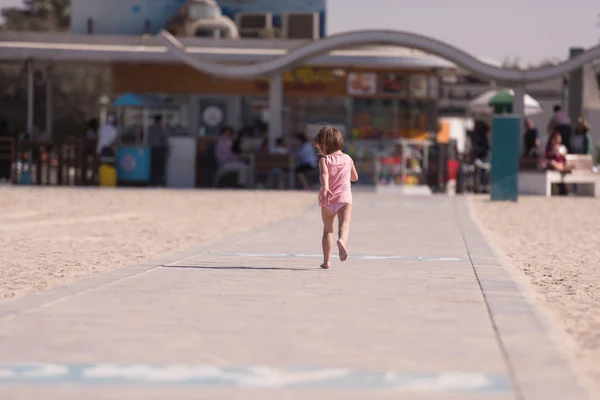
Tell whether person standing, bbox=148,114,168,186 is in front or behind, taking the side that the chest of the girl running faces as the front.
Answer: in front

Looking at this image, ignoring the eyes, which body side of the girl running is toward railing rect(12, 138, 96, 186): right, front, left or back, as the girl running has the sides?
front

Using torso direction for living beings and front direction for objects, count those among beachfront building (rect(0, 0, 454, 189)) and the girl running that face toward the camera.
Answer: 1

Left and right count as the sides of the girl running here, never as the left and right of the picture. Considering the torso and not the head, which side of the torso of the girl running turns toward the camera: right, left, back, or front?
back

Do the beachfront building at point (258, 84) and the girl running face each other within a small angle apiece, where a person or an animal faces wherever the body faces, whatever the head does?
yes

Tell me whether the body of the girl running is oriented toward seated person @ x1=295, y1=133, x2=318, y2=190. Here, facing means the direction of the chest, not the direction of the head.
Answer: yes

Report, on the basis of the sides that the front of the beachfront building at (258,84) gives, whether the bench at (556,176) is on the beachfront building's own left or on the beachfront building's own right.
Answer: on the beachfront building's own left

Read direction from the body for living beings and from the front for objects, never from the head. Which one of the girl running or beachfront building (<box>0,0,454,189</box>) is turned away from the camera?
the girl running

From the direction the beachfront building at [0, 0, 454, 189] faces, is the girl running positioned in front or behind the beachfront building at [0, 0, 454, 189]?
in front

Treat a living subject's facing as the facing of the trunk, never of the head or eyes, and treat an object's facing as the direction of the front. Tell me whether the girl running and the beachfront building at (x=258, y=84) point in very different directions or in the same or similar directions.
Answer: very different directions

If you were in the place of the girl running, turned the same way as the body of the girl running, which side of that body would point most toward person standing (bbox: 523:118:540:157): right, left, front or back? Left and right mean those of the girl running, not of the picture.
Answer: front

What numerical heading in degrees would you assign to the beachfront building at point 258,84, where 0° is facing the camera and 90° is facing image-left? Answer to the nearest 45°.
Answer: approximately 0°
